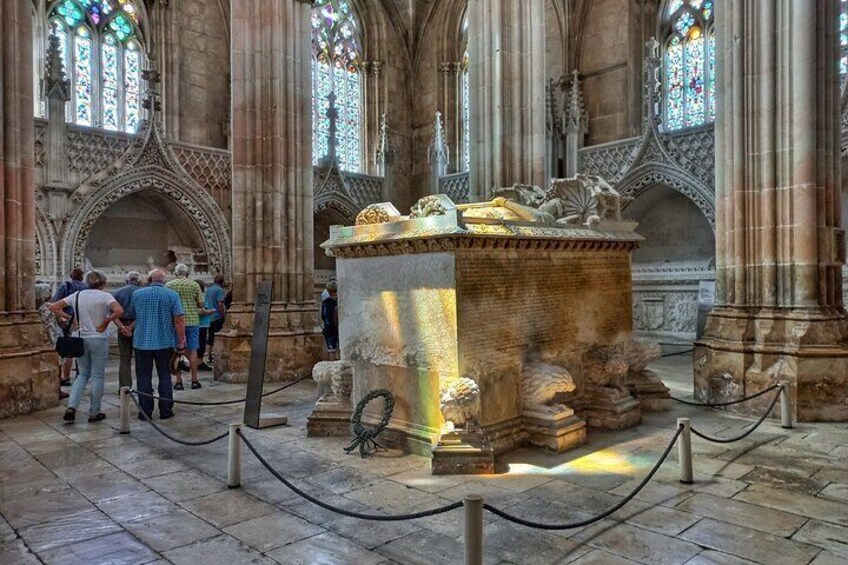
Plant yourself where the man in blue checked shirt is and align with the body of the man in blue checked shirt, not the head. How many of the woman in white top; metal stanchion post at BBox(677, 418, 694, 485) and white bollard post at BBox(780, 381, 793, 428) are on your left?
1

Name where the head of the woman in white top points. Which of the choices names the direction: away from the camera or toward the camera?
away from the camera

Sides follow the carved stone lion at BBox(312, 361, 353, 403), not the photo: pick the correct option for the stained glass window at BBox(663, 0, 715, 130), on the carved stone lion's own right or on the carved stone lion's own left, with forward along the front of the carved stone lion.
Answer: on the carved stone lion's own right

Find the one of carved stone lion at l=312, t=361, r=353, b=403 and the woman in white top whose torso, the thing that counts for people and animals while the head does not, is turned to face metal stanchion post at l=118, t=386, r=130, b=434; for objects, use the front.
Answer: the carved stone lion

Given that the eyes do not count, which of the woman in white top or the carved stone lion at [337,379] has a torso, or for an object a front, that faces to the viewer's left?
the carved stone lion

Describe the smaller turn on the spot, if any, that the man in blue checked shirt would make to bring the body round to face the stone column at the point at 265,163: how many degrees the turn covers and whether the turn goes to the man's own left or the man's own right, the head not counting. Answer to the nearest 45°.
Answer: approximately 45° to the man's own right

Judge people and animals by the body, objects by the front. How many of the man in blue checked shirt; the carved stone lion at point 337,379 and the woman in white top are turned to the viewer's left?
1

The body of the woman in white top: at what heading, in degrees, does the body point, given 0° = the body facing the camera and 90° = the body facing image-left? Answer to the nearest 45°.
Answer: approximately 180°

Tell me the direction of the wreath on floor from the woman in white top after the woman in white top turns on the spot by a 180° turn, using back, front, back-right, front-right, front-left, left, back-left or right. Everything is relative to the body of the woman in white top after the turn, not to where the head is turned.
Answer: front-left

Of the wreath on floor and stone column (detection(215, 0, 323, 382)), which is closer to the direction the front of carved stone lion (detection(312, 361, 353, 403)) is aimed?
the stone column

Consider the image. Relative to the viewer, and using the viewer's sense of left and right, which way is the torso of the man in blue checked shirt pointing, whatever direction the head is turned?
facing away from the viewer

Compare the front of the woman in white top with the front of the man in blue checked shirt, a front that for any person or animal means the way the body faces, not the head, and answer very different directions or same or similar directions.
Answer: same or similar directions

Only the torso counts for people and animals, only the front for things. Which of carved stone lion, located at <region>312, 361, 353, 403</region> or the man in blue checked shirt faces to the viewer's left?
the carved stone lion
